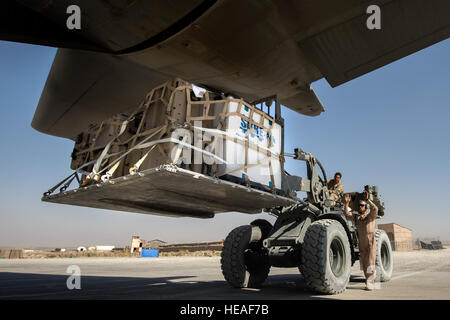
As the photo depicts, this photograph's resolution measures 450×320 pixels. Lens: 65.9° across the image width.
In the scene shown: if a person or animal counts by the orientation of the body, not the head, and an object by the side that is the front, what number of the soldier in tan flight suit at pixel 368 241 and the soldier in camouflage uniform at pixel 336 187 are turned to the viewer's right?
0

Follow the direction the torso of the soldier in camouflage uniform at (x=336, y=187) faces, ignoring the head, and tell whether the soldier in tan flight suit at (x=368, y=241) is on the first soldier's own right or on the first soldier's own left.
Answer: on the first soldier's own left

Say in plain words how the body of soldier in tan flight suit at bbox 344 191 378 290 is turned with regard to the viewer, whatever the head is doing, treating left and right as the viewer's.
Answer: facing the viewer and to the left of the viewer

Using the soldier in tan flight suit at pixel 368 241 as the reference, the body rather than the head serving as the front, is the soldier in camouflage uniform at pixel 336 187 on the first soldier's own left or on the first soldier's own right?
on the first soldier's own right
